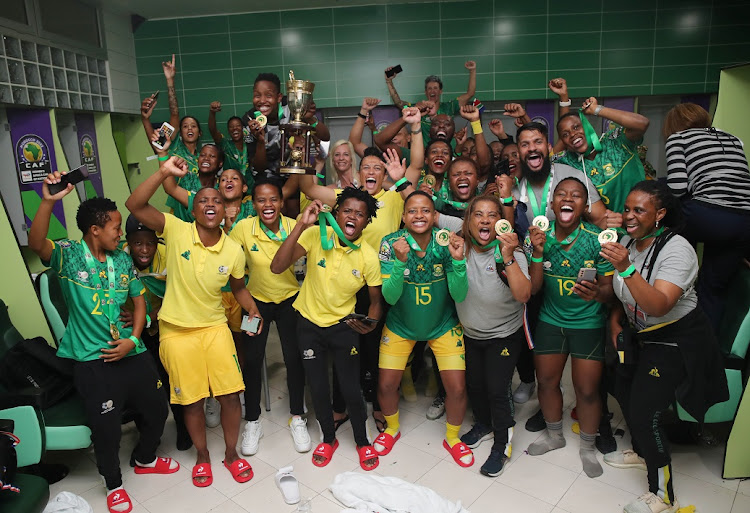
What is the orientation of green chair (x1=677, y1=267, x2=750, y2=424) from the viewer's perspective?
to the viewer's left

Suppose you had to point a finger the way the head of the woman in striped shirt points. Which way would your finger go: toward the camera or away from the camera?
away from the camera

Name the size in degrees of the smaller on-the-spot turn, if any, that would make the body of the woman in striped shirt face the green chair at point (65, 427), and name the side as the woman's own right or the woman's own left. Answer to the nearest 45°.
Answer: approximately 90° to the woman's own left

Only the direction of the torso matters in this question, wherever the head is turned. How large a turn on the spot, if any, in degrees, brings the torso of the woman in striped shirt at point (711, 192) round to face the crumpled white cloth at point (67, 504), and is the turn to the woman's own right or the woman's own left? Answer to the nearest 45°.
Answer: approximately 90° to the woman's own left

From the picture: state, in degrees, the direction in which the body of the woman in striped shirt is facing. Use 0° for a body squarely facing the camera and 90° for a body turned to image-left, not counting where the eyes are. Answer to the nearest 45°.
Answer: approximately 135°

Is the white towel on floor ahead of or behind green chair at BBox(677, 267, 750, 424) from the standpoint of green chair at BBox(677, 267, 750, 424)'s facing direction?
ahead

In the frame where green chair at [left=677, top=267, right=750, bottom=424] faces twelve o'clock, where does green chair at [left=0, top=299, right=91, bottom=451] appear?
green chair at [left=0, top=299, right=91, bottom=451] is roughly at 11 o'clock from green chair at [left=677, top=267, right=750, bottom=424].

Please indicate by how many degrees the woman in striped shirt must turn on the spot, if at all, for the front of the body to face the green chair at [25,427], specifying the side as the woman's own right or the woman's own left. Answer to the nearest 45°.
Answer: approximately 90° to the woman's own left

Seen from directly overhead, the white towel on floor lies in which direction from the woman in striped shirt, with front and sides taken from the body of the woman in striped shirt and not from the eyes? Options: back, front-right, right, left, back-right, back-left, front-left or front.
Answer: left
